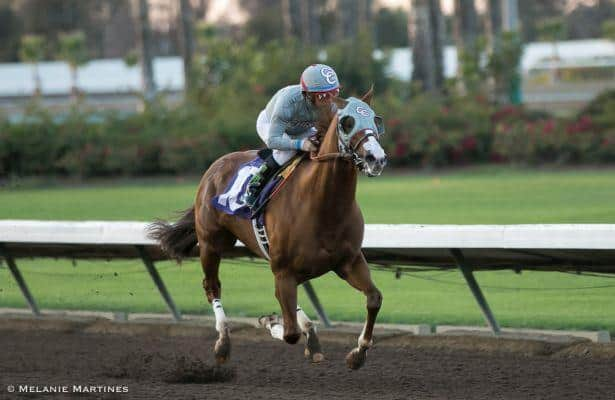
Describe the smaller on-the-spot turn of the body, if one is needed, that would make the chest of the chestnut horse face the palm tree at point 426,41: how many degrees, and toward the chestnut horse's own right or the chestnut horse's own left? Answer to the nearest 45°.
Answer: approximately 135° to the chestnut horse's own left

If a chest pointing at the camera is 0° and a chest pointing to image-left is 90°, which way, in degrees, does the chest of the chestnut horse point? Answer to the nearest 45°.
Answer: approximately 315°

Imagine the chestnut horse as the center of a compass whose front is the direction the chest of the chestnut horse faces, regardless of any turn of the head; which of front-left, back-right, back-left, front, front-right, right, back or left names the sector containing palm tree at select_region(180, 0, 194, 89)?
back-left

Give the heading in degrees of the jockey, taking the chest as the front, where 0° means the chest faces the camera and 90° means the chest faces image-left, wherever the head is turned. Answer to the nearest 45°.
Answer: approximately 315°

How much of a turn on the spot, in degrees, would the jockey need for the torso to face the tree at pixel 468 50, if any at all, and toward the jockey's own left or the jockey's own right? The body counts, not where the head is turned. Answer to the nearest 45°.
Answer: approximately 135° to the jockey's own left

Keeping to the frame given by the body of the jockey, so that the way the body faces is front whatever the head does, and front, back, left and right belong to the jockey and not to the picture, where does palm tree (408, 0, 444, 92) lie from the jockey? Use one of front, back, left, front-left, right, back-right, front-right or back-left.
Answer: back-left

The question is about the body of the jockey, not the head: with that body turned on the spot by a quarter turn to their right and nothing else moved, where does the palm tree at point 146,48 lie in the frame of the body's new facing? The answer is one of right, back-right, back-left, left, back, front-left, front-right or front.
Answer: back-right
